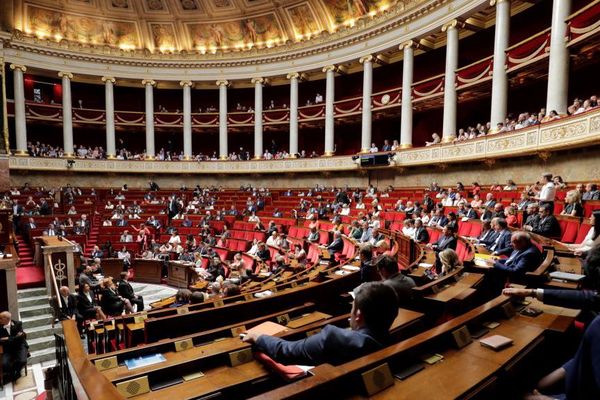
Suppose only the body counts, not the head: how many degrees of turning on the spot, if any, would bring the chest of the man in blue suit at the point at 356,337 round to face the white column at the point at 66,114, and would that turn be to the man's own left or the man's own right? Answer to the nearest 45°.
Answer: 0° — they already face it

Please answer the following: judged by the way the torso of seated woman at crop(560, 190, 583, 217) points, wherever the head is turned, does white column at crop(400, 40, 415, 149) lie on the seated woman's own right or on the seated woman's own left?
on the seated woman's own right

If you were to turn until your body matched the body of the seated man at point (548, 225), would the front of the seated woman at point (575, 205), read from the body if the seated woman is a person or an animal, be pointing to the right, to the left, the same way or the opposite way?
the same way

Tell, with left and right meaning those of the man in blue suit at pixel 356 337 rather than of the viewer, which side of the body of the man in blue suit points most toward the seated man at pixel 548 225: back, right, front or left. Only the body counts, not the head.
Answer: right

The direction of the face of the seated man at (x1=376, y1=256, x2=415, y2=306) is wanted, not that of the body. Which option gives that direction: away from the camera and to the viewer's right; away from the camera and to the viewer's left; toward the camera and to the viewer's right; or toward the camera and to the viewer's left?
away from the camera and to the viewer's left

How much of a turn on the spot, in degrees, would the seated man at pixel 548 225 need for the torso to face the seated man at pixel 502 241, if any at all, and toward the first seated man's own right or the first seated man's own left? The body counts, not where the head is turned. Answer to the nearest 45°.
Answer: approximately 45° to the first seated man's own left

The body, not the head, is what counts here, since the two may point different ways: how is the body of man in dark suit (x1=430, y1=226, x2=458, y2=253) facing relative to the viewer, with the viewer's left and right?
facing to the left of the viewer

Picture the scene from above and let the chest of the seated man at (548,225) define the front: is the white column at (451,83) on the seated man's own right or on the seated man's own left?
on the seated man's own right

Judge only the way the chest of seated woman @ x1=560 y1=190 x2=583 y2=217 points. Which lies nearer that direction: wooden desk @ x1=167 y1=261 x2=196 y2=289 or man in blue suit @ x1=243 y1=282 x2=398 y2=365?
the wooden desk

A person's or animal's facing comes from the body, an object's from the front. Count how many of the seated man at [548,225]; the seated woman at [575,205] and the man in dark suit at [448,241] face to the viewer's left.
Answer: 3

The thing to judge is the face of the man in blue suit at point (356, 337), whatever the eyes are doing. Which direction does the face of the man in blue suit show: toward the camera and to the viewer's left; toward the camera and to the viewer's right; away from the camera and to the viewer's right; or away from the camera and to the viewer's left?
away from the camera and to the viewer's left

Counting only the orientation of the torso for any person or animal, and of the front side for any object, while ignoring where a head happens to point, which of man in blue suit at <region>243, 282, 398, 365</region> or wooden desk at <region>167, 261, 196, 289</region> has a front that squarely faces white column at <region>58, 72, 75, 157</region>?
the man in blue suit

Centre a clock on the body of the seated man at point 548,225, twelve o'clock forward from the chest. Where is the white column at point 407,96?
The white column is roughly at 2 o'clock from the seated man.

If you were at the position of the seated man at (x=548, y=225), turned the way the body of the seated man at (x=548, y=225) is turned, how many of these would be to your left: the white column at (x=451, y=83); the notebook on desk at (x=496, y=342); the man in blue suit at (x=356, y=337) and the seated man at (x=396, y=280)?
3

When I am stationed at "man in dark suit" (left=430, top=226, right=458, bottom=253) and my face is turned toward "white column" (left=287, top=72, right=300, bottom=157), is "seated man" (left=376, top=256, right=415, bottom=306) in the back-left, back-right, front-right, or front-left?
back-left

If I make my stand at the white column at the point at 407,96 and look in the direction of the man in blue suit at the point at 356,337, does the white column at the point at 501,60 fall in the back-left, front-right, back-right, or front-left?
front-left

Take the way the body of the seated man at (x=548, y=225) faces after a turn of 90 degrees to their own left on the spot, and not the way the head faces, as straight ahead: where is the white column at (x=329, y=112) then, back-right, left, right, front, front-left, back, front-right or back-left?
back-right

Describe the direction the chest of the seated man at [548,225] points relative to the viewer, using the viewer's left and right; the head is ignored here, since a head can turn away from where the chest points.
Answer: facing to the left of the viewer

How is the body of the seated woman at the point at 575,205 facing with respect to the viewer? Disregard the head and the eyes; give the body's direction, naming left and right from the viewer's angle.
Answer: facing to the left of the viewer

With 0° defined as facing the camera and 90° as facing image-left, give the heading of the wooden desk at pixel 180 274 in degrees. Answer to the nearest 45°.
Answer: approximately 45°
